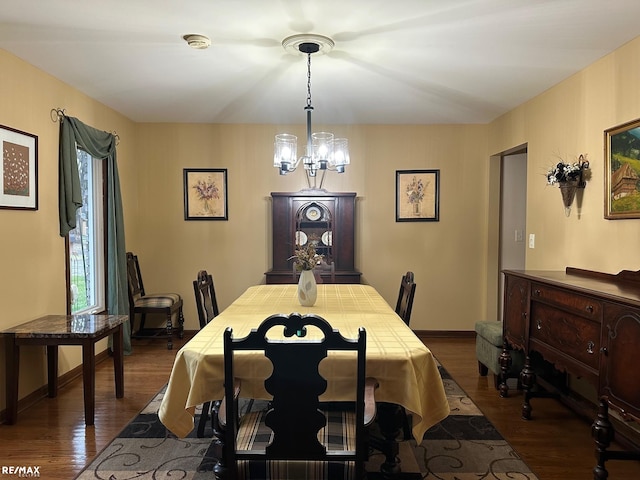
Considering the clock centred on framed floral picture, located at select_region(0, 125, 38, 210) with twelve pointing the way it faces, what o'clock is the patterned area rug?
The patterned area rug is roughly at 12 o'clock from the framed floral picture.

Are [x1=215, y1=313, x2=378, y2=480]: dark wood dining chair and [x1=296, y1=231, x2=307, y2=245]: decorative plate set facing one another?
yes

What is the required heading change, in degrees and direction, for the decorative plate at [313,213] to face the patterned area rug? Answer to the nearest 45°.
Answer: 0° — it already faces it

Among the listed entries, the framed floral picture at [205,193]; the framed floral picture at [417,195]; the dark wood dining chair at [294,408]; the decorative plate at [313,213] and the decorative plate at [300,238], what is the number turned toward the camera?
4

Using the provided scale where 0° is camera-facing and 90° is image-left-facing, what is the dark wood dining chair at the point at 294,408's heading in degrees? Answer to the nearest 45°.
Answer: approximately 180°

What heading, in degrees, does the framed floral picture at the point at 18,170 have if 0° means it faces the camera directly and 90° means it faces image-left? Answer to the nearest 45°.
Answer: approximately 315°

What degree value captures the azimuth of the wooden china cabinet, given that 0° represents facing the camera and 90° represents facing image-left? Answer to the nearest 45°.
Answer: approximately 0°

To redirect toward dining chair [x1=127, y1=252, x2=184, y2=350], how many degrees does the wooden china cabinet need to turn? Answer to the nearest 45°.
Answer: approximately 90° to its right

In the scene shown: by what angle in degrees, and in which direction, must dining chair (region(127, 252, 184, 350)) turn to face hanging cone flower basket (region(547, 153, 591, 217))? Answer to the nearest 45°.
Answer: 0° — it already faces it

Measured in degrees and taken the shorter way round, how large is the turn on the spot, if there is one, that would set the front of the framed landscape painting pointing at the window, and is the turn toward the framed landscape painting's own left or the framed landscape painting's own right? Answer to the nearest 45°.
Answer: approximately 45° to the framed landscape painting's own right
